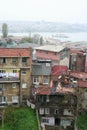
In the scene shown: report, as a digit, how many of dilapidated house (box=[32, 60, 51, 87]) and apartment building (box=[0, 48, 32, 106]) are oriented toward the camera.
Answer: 2

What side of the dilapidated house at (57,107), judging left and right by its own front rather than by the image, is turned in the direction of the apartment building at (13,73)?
right

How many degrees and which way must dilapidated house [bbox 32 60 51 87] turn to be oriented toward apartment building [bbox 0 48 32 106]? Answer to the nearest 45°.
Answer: approximately 45° to its right

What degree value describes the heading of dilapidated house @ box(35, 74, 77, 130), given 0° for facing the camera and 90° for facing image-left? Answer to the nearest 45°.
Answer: approximately 0°

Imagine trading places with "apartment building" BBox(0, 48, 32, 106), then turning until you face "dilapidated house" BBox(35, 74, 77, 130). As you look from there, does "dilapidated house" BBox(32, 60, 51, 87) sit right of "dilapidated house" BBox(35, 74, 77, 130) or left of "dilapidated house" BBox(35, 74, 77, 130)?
left

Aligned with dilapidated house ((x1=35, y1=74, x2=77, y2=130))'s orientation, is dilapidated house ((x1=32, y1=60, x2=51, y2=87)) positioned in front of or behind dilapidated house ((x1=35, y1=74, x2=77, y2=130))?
behind

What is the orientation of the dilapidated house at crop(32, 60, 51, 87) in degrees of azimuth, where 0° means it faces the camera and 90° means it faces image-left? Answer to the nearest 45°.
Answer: approximately 0°

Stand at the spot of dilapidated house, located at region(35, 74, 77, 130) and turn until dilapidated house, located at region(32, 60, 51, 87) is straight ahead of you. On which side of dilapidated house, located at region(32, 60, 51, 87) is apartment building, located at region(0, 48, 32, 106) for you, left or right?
left

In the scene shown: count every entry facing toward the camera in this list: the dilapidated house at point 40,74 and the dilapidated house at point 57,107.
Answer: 2
